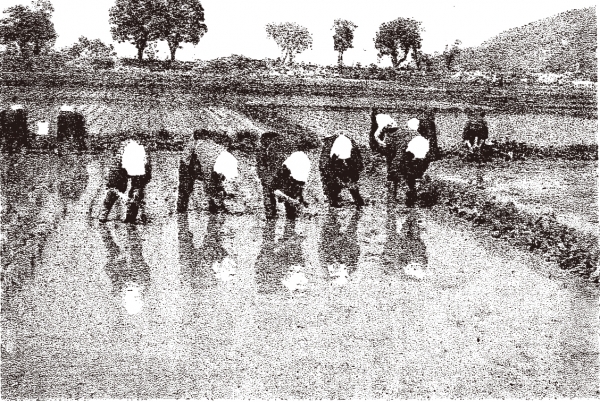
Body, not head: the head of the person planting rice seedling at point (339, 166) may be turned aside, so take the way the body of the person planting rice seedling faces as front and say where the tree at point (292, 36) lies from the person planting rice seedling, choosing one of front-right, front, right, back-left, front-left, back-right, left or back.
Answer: back

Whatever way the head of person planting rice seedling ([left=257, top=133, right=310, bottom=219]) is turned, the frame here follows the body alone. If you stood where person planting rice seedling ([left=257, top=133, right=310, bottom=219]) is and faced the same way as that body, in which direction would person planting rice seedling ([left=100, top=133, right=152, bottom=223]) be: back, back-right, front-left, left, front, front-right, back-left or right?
back-right

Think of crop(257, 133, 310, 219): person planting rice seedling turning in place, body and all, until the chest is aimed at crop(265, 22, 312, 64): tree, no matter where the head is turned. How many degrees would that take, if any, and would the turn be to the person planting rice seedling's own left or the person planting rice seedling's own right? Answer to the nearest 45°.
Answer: approximately 135° to the person planting rice seedling's own left

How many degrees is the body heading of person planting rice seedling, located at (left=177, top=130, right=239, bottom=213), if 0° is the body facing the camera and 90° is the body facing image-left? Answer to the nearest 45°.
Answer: approximately 315°

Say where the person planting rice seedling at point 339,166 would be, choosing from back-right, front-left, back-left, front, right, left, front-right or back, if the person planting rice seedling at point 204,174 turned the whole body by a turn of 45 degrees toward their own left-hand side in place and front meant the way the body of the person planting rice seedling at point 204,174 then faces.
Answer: front

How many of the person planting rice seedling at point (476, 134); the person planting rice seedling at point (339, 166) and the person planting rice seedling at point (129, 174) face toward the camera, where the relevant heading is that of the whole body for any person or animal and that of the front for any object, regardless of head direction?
3

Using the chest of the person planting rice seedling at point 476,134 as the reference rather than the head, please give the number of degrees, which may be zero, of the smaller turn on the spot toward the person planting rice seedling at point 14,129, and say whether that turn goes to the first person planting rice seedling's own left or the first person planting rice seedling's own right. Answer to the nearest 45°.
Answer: approximately 90° to the first person planting rice seedling's own right

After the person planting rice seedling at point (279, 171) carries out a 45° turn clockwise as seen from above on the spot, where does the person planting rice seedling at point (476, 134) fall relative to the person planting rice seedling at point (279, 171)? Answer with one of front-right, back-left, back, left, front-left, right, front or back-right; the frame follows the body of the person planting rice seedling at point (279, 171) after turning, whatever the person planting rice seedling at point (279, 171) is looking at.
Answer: back-left

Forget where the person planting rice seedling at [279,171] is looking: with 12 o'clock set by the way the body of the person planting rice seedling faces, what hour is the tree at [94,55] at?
The tree is roughly at 7 o'clock from the person planting rice seedling.

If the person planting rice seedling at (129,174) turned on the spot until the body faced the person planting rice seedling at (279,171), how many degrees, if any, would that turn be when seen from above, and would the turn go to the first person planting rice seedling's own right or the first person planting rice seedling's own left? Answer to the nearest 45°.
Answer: approximately 90° to the first person planting rice seedling's own left

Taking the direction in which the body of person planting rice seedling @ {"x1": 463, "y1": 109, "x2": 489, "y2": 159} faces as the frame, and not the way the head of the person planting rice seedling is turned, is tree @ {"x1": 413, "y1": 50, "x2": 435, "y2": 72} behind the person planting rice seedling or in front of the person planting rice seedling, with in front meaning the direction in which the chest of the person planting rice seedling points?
behind

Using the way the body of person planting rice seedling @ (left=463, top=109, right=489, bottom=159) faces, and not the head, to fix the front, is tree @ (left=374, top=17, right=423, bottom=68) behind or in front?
behind

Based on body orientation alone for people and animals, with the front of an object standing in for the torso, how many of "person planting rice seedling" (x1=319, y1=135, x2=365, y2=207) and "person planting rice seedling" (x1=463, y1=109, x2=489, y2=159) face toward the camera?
2

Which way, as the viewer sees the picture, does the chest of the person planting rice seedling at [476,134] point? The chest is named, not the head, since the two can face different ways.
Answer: toward the camera

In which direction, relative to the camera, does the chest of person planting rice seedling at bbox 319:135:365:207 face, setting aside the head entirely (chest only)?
toward the camera

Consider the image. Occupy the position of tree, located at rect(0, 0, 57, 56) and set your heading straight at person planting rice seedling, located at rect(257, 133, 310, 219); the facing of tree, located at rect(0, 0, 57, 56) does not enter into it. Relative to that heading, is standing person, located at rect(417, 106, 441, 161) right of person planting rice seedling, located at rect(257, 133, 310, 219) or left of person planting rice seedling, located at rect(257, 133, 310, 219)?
left

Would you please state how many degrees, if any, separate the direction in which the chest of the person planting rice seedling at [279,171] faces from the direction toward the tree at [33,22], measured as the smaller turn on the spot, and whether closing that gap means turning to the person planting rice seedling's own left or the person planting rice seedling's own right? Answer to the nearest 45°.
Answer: approximately 180°
